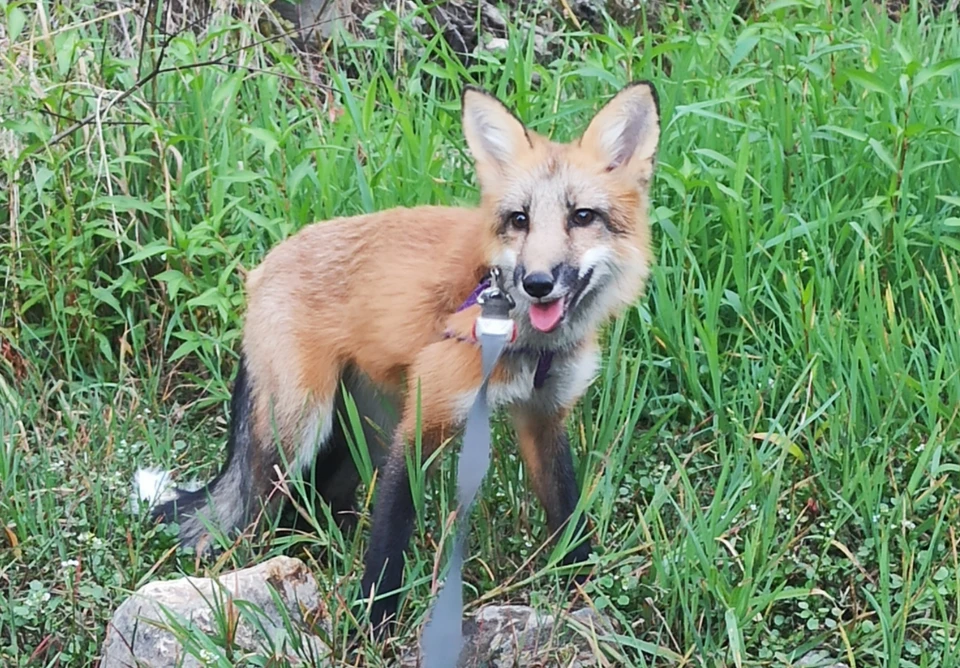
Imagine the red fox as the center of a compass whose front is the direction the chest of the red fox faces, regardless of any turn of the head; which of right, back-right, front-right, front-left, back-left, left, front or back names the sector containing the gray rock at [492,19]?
back-left

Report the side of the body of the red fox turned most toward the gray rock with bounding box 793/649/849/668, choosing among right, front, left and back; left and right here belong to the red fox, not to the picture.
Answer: front

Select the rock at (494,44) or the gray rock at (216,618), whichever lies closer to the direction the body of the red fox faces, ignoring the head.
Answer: the gray rock

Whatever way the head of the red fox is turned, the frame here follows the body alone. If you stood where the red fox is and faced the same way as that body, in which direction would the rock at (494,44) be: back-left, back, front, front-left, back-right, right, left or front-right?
back-left

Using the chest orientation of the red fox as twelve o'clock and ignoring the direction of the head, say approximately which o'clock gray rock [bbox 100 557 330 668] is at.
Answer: The gray rock is roughly at 3 o'clock from the red fox.

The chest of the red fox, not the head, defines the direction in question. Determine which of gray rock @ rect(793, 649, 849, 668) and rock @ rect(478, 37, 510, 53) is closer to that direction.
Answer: the gray rock

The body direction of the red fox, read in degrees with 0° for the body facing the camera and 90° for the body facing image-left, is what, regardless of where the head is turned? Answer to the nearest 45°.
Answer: approximately 315°

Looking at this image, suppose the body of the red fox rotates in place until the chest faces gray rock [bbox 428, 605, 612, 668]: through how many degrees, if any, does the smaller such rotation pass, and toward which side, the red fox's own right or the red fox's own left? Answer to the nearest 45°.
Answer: approximately 45° to the red fox's own right

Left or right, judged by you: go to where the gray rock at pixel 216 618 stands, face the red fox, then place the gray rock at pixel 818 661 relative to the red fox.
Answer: right

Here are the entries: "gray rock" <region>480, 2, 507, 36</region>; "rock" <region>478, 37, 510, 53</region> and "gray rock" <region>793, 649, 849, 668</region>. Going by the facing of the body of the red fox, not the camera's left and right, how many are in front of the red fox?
1
